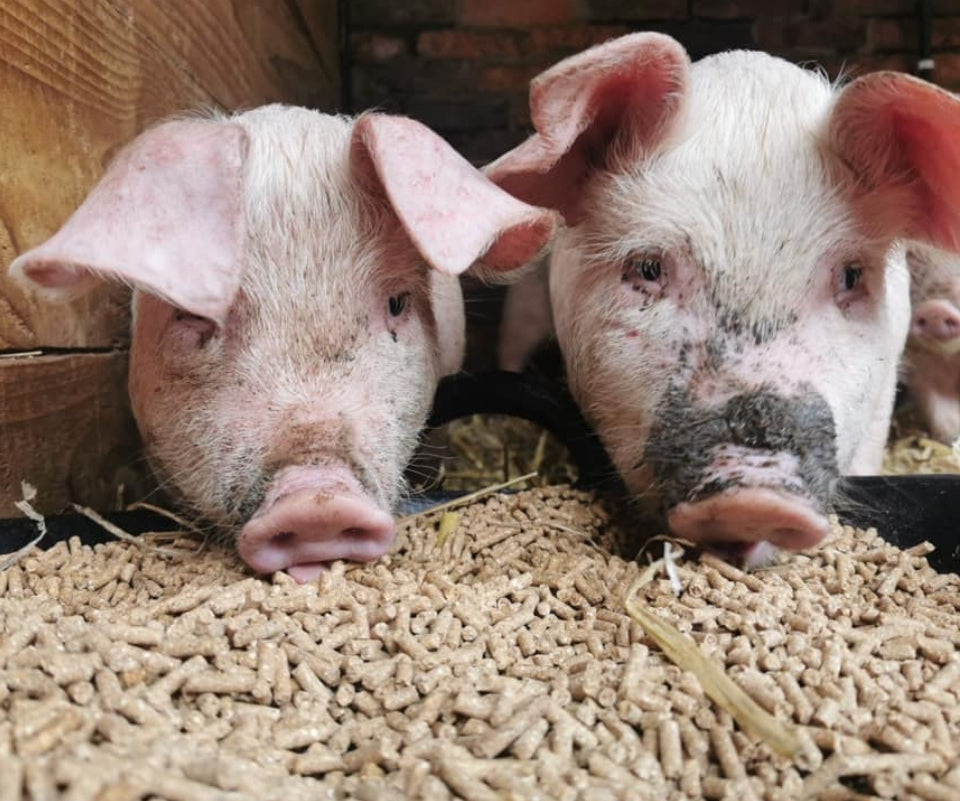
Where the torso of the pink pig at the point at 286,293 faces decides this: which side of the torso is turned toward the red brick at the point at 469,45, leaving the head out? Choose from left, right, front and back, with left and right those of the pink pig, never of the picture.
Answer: back

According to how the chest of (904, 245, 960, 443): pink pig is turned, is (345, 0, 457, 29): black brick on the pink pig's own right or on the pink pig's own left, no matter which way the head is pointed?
on the pink pig's own right

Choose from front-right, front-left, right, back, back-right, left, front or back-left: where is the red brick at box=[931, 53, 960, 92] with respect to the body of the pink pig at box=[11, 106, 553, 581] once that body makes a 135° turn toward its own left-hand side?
front

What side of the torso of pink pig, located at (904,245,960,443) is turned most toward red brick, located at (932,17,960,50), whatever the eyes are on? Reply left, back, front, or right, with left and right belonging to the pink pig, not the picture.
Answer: back

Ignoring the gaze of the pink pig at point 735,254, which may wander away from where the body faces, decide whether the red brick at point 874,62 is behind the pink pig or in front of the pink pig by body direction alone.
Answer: behind

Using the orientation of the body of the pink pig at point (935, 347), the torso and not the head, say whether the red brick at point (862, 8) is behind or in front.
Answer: behind

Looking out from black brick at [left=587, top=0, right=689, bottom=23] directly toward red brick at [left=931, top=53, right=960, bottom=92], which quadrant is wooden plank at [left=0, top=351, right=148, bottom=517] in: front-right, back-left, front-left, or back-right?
back-right

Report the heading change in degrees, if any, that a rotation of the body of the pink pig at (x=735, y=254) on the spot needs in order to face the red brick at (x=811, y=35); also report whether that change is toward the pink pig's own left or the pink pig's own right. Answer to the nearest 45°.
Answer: approximately 180°

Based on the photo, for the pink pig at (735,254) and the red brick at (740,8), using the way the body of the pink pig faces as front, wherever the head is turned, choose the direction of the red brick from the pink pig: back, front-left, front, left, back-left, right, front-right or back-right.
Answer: back

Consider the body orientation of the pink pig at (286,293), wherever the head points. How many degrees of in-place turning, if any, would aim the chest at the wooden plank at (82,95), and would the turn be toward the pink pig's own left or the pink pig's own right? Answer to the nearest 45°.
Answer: approximately 135° to the pink pig's own right
